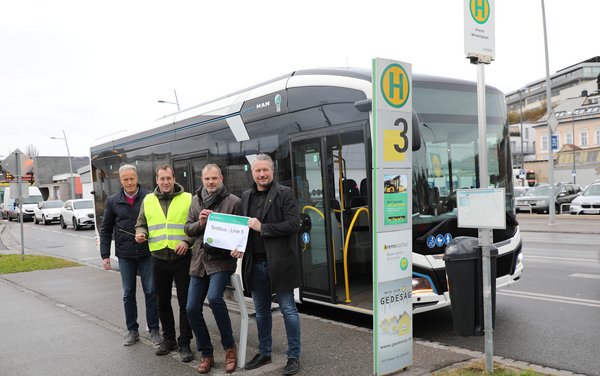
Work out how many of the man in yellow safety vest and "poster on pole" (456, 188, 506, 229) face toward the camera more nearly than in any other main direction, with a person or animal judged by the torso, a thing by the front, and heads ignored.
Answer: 2

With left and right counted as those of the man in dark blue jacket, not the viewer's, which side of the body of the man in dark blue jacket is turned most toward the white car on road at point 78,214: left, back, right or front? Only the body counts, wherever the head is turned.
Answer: back

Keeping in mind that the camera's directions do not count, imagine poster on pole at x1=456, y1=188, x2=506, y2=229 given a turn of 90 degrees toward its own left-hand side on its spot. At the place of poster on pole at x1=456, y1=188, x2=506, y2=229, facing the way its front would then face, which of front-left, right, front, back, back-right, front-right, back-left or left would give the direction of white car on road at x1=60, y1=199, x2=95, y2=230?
back-left

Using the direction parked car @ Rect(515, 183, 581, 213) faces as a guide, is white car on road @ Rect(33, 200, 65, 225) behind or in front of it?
in front

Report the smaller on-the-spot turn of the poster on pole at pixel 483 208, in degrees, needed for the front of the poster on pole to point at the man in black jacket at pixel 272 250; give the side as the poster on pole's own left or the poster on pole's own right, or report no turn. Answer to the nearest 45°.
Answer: approximately 90° to the poster on pole's own right

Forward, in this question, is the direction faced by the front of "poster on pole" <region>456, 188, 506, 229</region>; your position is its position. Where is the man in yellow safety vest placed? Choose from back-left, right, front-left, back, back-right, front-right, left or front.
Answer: right

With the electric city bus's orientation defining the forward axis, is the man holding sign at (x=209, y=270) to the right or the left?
on its right

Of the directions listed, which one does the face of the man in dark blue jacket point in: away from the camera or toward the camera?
toward the camera

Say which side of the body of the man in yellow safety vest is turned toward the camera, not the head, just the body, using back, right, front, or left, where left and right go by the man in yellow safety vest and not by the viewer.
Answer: front

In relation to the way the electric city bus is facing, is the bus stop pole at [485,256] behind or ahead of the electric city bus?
ahead

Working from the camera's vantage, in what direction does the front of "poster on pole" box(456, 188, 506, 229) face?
facing the viewer

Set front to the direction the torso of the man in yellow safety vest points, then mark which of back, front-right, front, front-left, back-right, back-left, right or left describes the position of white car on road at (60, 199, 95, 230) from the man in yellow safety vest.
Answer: back

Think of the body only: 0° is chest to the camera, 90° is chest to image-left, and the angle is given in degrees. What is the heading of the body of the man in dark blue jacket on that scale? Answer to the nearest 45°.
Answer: approximately 0°

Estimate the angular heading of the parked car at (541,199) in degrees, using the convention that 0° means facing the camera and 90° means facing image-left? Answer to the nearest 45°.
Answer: approximately 45°

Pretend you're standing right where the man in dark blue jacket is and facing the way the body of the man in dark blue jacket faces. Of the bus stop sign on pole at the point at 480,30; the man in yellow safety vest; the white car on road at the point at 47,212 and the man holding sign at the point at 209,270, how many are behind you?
1

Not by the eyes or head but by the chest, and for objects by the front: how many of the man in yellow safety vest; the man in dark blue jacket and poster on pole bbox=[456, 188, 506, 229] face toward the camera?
3
